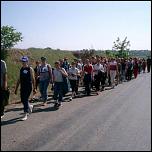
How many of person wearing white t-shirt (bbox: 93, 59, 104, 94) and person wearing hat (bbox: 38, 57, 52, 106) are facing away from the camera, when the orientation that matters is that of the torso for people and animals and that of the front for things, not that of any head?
0

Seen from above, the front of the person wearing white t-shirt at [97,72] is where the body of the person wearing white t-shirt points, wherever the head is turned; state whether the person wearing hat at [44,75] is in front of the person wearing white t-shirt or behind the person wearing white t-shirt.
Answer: in front

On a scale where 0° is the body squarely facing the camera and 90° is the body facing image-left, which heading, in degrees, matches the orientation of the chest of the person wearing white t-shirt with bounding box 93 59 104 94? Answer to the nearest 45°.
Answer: approximately 45°

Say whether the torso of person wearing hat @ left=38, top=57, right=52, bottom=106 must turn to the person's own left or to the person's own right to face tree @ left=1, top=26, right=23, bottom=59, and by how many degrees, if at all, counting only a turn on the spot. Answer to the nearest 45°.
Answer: approximately 135° to the person's own right

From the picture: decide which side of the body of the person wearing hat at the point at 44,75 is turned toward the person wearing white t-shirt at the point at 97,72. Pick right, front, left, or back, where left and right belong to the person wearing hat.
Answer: back
